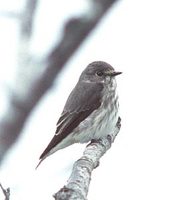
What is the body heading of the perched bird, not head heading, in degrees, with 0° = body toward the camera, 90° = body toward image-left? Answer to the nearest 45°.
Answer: approximately 270°
